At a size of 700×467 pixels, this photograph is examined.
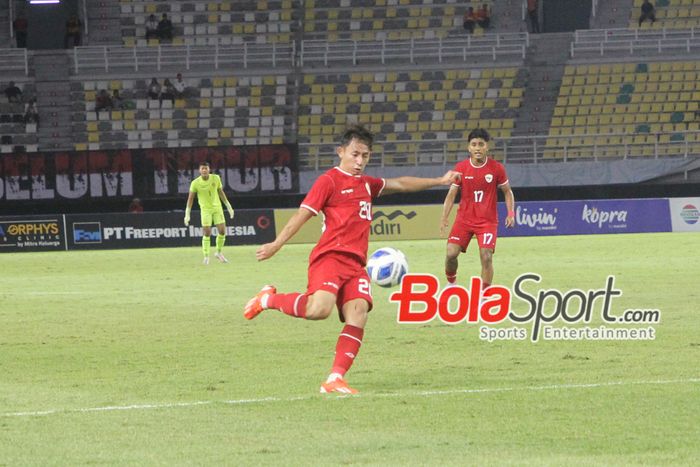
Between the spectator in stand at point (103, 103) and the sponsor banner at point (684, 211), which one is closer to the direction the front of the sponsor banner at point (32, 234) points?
the sponsor banner

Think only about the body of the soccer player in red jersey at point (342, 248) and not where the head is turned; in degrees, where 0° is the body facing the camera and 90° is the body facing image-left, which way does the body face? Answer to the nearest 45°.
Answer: approximately 315°

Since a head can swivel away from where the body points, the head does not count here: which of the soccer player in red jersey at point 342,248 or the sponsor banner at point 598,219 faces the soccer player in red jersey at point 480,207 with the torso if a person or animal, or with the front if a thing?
the sponsor banner

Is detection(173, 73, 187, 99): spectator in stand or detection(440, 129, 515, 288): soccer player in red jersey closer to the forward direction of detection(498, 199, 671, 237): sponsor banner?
the soccer player in red jersey

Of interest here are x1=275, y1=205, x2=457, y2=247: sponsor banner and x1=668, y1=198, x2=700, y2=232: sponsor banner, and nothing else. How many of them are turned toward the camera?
2

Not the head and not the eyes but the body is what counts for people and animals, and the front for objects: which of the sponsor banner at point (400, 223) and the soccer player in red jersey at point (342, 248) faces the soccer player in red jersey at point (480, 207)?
the sponsor banner
